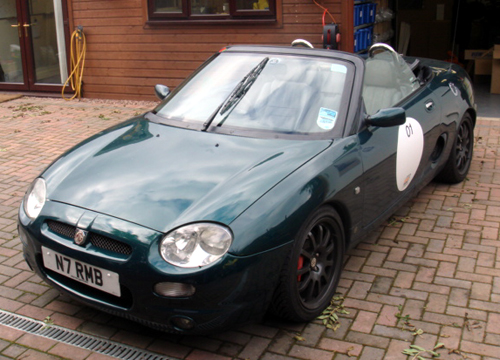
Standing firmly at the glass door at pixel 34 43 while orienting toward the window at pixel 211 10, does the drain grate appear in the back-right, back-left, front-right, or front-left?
front-right

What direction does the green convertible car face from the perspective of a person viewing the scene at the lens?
facing the viewer and to the left of the viewer

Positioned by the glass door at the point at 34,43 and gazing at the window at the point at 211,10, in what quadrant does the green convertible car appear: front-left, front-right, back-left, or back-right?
front-right

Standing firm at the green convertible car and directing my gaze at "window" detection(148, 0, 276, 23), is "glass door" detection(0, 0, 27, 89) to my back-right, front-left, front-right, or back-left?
front-left

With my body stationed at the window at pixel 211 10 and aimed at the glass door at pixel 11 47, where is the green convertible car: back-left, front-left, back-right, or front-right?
back-left

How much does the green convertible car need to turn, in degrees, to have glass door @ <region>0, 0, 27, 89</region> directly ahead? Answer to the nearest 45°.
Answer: approximately 90° to its right

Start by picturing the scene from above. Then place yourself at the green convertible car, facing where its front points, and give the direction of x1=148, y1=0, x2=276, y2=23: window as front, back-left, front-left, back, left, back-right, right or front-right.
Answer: back-right

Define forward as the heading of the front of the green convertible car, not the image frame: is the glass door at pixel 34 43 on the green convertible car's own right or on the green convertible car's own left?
on the green convertible car's own right

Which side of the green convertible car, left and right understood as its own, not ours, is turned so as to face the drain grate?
front

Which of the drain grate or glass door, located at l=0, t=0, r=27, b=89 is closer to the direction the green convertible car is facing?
the drain grate

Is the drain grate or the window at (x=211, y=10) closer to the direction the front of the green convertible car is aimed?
the drain grate
